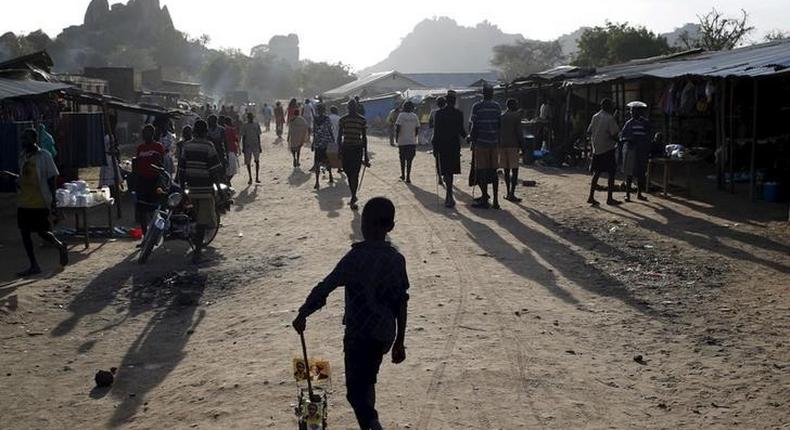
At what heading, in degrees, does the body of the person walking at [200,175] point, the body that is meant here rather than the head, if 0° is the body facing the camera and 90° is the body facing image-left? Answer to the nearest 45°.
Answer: approximately 180°

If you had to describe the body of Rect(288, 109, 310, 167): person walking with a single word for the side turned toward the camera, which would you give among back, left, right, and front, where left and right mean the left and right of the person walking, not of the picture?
back

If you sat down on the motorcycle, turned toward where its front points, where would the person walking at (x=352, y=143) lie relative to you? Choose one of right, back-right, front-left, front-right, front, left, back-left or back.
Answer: back

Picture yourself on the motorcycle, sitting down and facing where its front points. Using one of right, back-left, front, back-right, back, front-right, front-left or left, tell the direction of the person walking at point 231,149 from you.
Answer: back-right

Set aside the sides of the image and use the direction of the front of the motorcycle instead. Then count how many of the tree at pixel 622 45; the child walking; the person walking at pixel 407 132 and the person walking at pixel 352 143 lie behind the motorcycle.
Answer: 3

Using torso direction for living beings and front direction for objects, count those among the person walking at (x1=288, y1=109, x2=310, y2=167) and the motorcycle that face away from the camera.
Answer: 1

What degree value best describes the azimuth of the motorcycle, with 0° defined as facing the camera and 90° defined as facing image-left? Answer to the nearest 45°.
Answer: approximately 45°

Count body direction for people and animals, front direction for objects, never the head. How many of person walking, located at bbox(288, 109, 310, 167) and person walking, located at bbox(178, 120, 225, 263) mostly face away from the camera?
2
